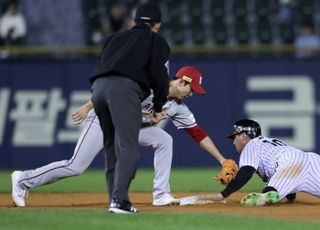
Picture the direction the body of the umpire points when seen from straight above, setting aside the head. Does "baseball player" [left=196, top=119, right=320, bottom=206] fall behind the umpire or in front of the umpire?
in front

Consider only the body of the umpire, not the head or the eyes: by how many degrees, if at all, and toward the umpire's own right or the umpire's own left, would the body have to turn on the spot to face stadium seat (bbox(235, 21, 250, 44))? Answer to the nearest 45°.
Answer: approximately 45° to the umpire's own left

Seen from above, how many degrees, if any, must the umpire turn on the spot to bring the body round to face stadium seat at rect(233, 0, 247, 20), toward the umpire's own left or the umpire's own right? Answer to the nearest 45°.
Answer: approximately 45° to the umpire's own left

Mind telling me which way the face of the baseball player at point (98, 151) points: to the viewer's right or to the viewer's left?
to the viewer's right

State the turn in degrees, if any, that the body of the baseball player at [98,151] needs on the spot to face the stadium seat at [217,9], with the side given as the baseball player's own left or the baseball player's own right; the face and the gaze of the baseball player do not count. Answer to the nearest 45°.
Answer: approximately 90° to the baseball player's own left

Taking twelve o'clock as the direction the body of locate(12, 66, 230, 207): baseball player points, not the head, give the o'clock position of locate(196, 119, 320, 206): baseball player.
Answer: locate(196, 119, 320, 206): baseball player is roughly at 12 o'clock from locate(12, 66, 230, 207): baseball player.

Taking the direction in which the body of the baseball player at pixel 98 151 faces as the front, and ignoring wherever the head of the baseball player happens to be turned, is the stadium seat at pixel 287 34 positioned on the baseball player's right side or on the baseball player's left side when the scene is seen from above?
on the baseball player's left side

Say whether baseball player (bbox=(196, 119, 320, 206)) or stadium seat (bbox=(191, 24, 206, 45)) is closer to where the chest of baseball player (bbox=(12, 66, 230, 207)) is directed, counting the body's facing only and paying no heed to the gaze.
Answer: the baseball player

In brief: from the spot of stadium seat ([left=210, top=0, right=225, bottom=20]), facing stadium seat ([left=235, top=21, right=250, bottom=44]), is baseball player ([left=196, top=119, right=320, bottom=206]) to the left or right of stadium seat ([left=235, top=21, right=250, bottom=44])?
right

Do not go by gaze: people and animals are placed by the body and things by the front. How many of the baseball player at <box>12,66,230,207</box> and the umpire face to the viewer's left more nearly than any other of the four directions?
0

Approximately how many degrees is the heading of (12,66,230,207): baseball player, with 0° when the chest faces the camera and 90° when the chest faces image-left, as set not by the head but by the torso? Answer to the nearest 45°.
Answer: approximately 270°

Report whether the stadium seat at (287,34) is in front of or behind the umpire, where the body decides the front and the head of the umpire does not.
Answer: in front

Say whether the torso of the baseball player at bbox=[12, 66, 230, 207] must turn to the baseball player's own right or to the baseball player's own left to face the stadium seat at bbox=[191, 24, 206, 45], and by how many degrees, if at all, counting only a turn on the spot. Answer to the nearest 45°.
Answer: approximately 90° to the baseball player's own left

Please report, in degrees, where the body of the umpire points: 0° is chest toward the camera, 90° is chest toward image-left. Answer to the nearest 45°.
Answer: approximately 225°
